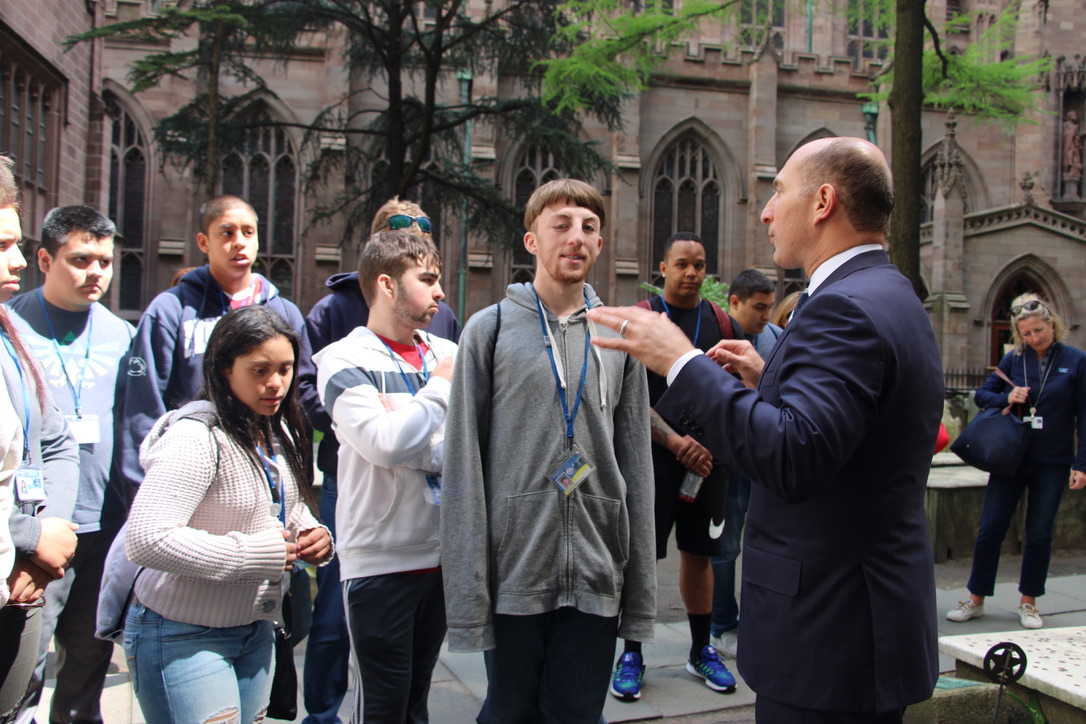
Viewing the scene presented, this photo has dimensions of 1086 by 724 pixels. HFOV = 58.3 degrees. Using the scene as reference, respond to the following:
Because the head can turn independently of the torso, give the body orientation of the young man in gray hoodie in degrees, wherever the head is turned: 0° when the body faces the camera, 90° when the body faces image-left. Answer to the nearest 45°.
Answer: approximately 0°

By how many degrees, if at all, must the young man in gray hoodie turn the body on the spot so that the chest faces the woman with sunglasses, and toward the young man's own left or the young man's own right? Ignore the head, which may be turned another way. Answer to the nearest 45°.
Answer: approximately 135° to the young man's own left

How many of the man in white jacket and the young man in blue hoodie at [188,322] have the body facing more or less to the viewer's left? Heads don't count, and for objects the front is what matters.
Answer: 0

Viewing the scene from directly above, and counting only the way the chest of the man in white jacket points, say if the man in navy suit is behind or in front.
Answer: in front

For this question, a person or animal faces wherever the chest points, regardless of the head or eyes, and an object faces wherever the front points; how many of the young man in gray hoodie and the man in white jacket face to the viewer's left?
0

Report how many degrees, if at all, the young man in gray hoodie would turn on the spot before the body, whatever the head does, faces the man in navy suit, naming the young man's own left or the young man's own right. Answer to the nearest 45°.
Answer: approximately 45° to the young man's own left

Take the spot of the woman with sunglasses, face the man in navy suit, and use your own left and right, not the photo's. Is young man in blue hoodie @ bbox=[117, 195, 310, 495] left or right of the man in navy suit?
right

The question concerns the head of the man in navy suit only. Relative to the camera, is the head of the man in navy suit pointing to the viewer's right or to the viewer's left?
to the viewer's left

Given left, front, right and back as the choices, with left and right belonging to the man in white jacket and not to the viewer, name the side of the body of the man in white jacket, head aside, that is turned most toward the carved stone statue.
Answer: left

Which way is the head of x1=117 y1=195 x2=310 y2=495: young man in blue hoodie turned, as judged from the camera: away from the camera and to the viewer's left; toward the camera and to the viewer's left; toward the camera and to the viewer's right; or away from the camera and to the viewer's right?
toward the camera and to the viewer's right
